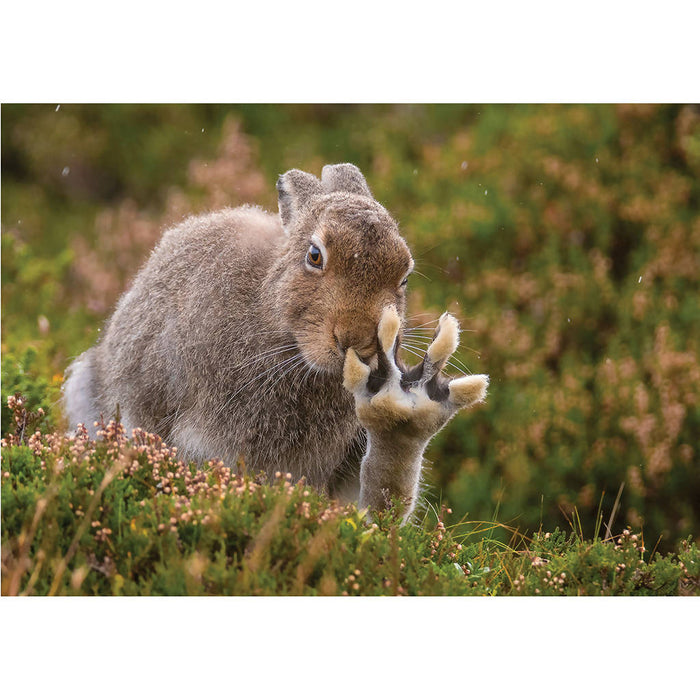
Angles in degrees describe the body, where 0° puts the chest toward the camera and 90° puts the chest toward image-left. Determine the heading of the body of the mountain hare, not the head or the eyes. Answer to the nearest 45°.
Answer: approximately 315°
